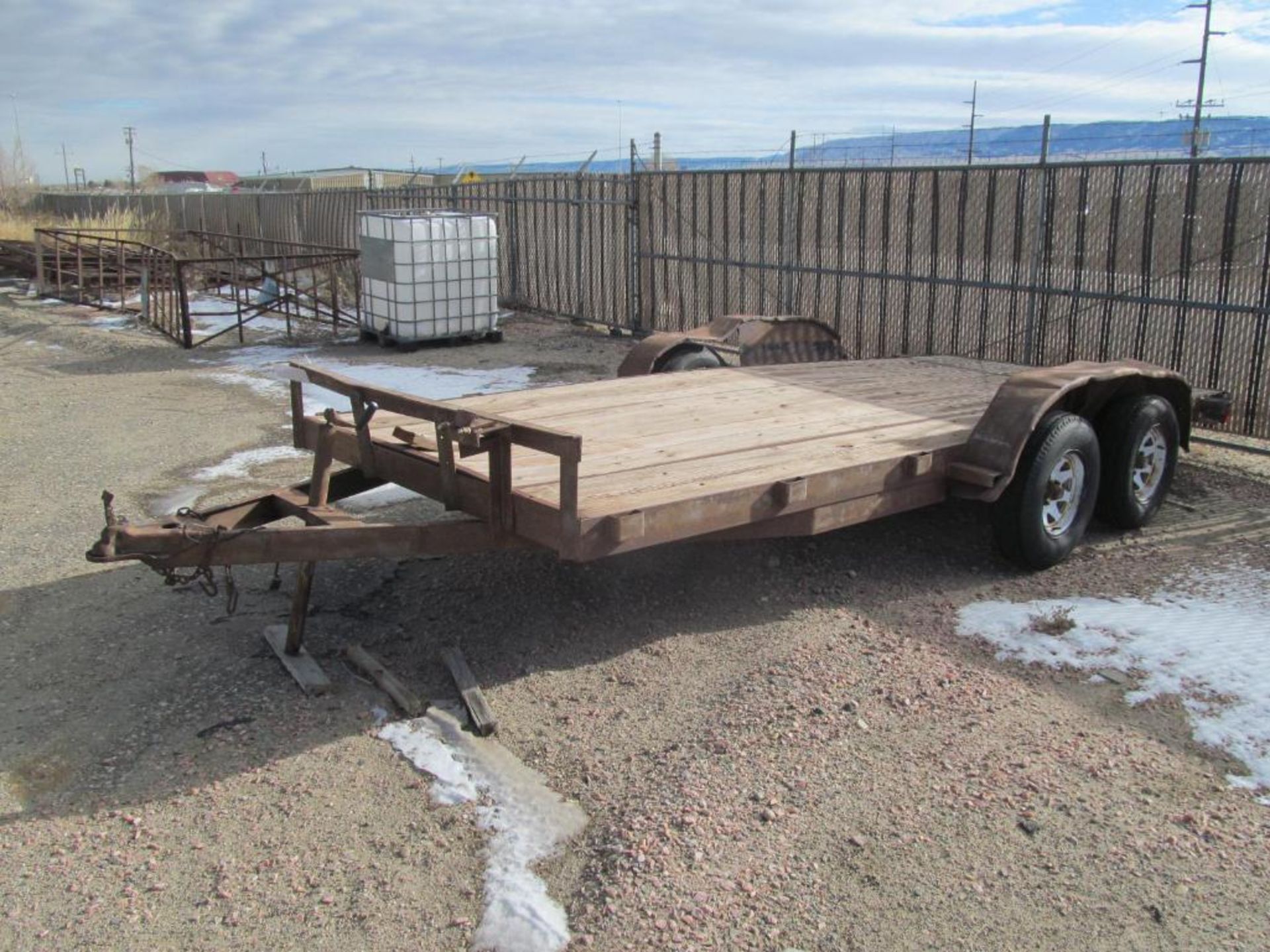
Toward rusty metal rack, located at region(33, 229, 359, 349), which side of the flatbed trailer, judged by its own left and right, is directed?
right

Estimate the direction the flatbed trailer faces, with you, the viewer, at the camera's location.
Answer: facing the viewer and to the left of the viewer

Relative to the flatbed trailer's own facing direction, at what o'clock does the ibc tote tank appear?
The ibc tote tank is roughly at 4 o'clock from the flatbed trailer.

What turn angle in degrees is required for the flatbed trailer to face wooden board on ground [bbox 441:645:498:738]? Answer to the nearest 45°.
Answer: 0° — it already faces it

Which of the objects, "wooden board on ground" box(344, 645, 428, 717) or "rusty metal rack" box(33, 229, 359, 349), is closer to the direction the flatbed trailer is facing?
the wooden board on ground

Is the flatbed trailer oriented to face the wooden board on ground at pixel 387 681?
yes
